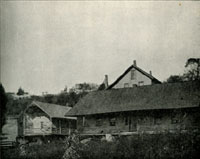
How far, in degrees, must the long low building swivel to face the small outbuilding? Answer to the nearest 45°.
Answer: approximately 135° to its right

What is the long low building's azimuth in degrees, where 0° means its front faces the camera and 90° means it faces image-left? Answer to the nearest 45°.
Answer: approximately 0°
